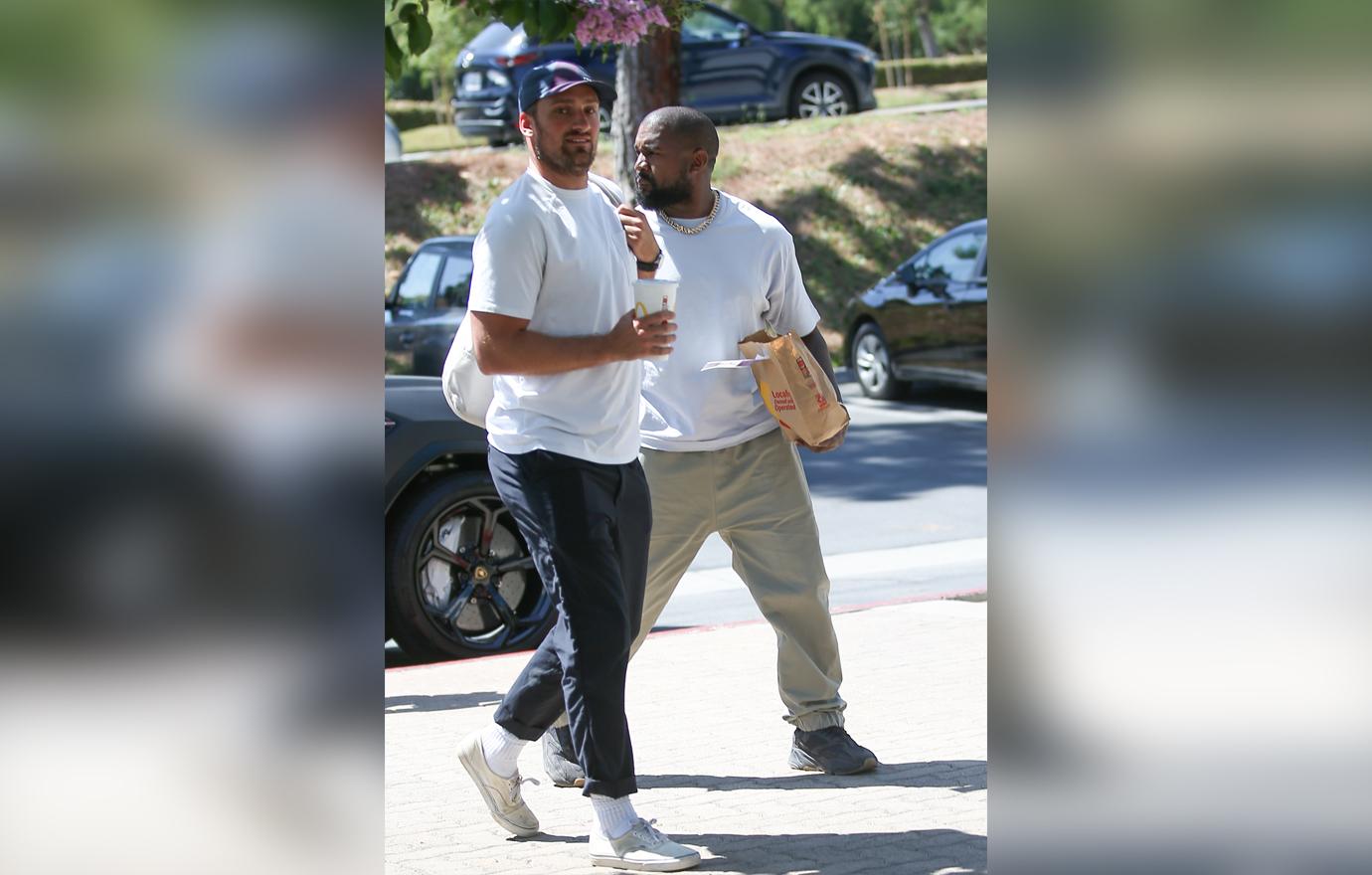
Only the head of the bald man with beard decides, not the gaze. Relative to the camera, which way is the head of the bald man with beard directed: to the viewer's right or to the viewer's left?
to the viewer's left

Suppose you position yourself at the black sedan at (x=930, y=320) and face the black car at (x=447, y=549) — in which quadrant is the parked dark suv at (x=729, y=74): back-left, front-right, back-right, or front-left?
back-right

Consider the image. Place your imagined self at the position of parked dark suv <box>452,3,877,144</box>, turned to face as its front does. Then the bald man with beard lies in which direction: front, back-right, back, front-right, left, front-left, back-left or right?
back-right

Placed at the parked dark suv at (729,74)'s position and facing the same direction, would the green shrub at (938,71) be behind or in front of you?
in front

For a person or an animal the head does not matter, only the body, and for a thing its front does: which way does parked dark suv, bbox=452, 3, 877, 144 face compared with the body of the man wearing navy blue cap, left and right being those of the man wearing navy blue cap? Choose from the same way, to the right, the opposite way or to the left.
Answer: to the left

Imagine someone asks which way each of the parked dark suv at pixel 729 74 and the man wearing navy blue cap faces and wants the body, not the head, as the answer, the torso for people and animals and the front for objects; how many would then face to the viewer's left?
0

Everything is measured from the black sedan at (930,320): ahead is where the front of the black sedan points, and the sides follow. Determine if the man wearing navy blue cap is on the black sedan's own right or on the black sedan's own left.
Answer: on the black sedan's own left

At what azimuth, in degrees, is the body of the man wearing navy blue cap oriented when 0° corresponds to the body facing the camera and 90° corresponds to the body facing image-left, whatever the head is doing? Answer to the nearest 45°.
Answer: approximately 315°

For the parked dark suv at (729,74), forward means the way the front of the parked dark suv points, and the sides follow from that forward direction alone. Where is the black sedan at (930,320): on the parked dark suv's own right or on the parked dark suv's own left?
on the parked dark suv's own right

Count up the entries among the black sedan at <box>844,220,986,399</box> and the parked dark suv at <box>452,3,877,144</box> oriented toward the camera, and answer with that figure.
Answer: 0

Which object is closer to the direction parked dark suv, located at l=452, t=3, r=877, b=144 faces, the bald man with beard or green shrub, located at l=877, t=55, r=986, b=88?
the green shrub
